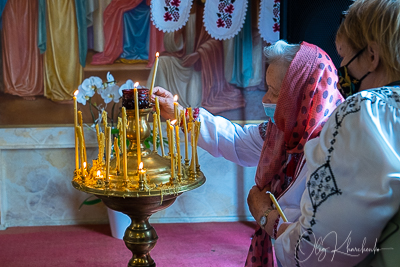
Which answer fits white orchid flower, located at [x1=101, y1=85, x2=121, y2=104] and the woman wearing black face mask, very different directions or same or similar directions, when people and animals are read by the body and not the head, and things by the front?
very different directions

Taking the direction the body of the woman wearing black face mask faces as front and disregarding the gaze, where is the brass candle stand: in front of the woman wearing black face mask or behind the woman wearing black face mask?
in front

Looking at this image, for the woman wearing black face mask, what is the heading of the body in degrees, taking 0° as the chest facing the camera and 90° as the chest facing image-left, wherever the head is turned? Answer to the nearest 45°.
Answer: approximately 135°

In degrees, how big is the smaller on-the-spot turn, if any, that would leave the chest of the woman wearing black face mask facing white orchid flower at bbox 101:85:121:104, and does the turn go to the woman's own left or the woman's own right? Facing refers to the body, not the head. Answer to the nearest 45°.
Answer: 0° — they already face it

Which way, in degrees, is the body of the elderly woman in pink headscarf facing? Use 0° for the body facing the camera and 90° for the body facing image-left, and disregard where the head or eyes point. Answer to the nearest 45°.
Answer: approximately 90°

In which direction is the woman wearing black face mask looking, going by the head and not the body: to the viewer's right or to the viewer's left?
to the viewer's left

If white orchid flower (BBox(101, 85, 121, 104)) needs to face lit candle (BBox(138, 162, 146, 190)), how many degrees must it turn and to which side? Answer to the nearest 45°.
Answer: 0° — it already faces it

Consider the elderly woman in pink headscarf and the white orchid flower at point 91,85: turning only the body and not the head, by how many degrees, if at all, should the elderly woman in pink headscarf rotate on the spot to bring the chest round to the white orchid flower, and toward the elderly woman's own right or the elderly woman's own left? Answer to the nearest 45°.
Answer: approximately 45° to the elderly woman's own right

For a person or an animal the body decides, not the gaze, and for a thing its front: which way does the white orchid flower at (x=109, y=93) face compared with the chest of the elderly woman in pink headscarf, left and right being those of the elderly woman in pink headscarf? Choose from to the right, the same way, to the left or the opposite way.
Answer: to the left
